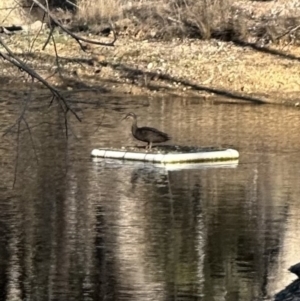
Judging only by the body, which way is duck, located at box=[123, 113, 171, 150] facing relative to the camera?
to the viewer's left
